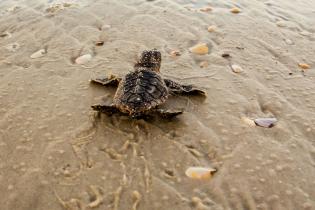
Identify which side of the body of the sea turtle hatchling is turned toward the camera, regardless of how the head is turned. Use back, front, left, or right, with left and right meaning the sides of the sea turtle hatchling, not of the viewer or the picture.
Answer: back

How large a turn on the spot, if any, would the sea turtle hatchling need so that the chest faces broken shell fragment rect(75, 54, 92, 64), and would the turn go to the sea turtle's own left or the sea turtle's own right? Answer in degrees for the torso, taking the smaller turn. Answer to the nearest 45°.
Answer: approximately 45° to the sea turtle's own left

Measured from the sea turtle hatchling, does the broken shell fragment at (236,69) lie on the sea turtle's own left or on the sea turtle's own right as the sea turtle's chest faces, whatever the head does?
on the sea turtle's own right

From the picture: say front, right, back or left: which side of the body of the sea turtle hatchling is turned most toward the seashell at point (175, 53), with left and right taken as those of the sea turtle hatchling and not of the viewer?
front

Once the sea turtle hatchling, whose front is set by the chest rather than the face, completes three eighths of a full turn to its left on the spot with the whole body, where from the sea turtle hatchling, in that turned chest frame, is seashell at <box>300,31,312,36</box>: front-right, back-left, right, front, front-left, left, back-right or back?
back

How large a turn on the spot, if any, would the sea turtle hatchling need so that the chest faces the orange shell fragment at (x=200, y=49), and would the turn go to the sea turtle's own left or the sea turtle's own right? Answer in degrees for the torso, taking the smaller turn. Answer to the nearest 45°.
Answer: approximately 45° to the sea turtle's own right

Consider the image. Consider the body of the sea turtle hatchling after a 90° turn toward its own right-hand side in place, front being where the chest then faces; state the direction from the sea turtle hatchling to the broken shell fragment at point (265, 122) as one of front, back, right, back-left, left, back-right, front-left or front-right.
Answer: front

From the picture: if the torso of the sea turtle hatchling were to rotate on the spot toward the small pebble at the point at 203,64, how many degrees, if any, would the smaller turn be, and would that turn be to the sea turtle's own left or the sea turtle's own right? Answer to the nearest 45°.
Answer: approximately 45° to the sea turtle's own right

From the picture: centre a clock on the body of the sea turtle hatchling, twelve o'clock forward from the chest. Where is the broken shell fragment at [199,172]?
The broken shell fragment is roughly at 5 o'clock from the sea turtle hatchling.

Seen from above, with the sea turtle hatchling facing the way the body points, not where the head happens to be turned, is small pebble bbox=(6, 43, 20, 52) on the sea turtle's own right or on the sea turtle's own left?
on the sea turtle's own left

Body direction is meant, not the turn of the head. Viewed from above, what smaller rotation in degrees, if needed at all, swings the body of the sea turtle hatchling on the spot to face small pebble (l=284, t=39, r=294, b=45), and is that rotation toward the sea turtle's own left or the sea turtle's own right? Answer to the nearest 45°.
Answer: approximately 45° to the sea turtle's own right

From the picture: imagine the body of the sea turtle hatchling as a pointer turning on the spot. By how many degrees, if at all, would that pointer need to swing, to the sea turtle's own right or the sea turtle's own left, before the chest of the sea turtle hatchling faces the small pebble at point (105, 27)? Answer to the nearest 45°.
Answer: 0° — it already faces it

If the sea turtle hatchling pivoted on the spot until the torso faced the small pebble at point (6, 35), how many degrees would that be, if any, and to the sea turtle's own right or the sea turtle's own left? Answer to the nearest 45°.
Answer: approximately 45° to the sea turtle's own left

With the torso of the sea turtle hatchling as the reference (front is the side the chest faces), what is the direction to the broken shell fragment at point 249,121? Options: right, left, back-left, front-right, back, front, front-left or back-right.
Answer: right
